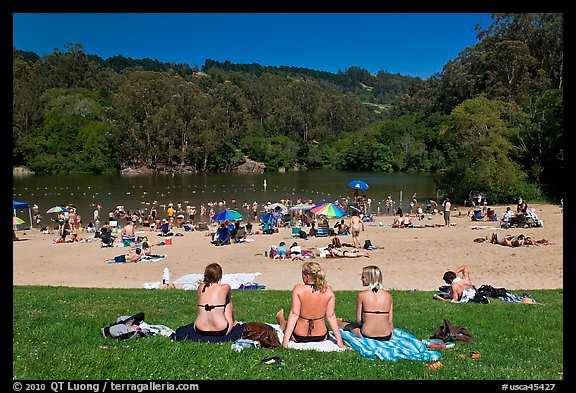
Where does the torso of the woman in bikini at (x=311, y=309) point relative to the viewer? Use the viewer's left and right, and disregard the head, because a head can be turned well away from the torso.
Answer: facing away from the viewer

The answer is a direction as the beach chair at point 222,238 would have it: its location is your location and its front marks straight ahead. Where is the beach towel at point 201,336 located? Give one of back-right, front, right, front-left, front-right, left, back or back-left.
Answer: back

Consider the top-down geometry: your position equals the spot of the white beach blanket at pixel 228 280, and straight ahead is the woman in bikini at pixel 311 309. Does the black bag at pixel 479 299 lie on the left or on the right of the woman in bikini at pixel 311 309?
left

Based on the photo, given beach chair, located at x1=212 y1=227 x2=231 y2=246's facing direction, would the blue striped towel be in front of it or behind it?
behind

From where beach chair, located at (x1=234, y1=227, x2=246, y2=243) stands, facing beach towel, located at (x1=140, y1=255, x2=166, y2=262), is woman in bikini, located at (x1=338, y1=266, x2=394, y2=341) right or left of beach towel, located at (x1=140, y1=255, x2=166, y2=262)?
left

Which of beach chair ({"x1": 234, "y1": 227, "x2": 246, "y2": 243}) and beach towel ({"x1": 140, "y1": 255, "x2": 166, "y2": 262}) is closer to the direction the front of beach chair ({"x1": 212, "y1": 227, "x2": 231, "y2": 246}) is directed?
the beach chair

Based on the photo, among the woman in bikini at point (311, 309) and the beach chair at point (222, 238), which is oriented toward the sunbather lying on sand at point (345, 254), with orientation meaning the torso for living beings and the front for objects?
the woman in bikini

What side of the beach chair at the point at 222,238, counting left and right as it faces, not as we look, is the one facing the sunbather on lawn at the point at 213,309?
back

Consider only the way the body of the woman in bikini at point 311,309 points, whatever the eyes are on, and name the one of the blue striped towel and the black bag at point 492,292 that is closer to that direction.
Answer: the black bag

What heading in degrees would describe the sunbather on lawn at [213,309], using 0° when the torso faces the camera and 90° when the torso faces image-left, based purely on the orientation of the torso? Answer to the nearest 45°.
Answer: approximately 180°

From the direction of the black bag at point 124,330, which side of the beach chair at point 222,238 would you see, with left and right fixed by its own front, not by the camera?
back

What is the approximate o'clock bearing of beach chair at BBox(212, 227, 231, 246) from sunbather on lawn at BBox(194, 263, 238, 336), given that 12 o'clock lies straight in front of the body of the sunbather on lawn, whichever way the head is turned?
The beach chair is roughly at 12 o'clock from the sunbather on lawn.

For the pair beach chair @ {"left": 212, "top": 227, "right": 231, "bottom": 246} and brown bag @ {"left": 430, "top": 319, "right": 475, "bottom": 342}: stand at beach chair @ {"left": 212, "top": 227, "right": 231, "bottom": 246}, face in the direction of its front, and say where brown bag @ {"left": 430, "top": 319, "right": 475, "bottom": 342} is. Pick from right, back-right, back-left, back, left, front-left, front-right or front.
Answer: back

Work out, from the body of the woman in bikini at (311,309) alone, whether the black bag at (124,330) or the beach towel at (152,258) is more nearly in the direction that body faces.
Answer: the beach towel

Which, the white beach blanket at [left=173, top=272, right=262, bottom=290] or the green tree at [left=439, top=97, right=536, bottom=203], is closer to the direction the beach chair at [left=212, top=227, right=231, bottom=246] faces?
the green tree

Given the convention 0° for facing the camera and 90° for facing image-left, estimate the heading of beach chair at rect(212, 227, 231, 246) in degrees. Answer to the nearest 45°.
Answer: approximately 180°
